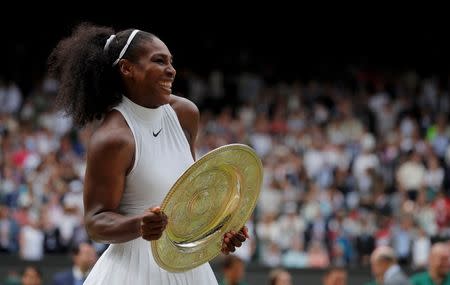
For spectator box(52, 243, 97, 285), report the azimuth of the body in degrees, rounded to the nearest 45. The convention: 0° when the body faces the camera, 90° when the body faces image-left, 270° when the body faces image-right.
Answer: approximately 315°

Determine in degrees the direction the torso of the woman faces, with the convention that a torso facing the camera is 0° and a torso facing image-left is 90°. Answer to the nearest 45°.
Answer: approximately 315°
